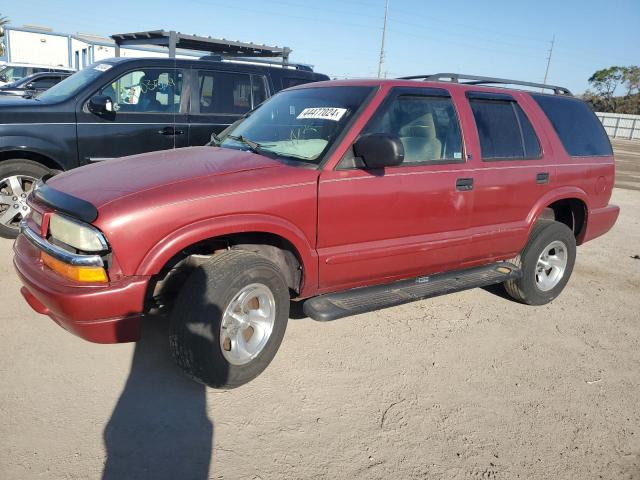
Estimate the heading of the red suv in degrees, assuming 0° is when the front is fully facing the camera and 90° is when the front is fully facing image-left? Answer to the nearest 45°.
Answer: approximately 45°
